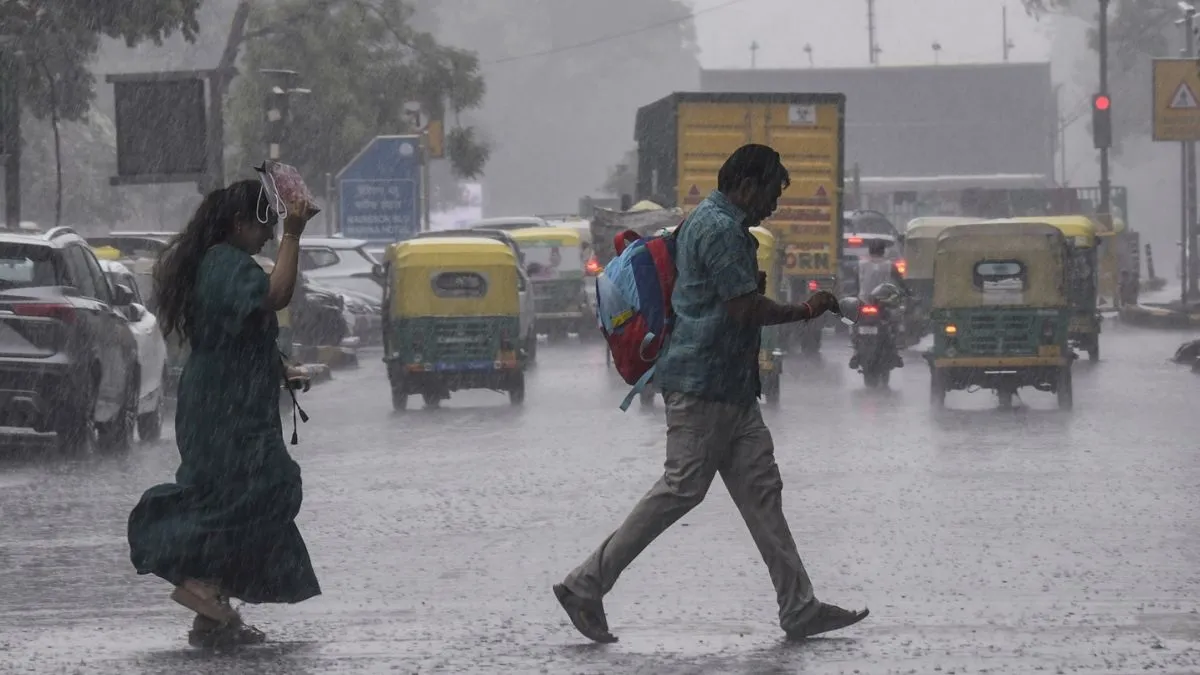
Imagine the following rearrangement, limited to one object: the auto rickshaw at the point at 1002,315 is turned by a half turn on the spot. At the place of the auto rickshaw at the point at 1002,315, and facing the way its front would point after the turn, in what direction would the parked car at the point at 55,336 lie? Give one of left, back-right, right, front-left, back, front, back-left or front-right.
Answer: front-right

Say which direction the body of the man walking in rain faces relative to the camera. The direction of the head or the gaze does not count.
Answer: to the viewer's right

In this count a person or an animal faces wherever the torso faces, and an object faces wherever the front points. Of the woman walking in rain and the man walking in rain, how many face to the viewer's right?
2

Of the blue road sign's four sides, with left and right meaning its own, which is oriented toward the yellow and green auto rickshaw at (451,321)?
front

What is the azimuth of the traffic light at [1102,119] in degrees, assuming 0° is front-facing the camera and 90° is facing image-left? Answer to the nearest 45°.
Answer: approximately 0°

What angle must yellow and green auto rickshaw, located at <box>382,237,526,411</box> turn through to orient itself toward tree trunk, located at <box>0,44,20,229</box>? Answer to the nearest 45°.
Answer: approximately 45° to its left

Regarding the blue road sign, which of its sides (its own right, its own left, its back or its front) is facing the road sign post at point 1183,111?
left

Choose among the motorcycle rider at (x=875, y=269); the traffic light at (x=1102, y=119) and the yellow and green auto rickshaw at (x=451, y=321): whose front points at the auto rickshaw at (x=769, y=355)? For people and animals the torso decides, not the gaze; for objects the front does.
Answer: the traffic light

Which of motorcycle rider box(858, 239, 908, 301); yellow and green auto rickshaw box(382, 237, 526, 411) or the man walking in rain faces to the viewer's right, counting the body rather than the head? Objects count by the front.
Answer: the man walking in rain

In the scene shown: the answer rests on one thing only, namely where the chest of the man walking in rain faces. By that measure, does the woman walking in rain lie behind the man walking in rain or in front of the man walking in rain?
behind

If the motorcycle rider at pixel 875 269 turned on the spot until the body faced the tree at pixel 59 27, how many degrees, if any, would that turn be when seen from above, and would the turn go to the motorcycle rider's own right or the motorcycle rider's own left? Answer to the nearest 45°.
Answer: approximately 90° to the motorcycle rider's own left

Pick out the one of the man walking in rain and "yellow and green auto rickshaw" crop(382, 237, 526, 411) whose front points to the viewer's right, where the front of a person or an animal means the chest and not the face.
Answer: the man walking in rain

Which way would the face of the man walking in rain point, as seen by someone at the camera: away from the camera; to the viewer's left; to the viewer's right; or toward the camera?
to the viewer's right

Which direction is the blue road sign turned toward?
toward the camera

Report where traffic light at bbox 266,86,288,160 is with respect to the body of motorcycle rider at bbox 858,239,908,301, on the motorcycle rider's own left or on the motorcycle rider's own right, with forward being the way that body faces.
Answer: on the motorcycle rider's own left

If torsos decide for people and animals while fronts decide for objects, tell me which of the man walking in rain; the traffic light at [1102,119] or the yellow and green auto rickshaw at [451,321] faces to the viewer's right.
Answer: the man walking in rain

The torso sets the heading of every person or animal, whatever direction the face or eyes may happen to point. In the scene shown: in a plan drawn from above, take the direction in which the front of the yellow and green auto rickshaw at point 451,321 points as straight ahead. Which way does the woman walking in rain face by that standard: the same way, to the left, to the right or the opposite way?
to the right

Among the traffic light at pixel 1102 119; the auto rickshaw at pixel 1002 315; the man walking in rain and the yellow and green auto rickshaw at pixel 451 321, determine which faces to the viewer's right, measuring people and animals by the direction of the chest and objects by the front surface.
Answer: the man walking in rain
